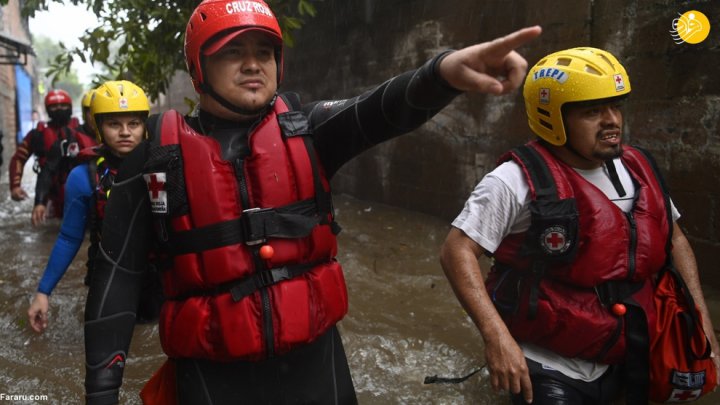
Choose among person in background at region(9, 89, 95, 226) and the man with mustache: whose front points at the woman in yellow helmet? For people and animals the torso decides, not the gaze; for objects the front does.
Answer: the person in background

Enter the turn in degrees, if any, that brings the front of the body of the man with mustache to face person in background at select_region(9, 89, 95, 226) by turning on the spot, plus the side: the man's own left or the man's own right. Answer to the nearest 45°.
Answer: approximately 180°

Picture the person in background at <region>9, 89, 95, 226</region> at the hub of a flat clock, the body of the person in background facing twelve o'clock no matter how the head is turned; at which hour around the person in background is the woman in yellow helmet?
The woman in yellow helmet is roughly at 12 o'clock from the person in background.

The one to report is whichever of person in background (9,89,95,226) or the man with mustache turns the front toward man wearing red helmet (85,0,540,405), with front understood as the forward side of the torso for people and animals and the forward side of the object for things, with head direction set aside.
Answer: the person in background

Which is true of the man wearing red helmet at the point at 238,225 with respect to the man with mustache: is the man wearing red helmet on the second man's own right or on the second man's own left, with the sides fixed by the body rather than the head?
on the second man's own right

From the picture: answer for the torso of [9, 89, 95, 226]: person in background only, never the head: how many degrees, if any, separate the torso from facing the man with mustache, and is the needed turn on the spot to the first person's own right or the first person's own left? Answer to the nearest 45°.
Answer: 0° — they already face them

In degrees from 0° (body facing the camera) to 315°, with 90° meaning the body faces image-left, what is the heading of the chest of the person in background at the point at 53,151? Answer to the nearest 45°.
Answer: approximately 0°

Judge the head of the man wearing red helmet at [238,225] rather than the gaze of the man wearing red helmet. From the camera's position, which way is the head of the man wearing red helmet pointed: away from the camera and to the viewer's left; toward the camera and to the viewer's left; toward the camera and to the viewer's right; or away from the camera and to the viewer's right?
toward the camera and to the viewer's right

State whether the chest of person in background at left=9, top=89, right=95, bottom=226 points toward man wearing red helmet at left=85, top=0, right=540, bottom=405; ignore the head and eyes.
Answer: yes

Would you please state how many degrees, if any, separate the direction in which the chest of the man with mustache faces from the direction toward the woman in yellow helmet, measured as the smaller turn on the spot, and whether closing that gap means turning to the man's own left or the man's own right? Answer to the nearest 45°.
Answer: approximately 135° to the man's own right
